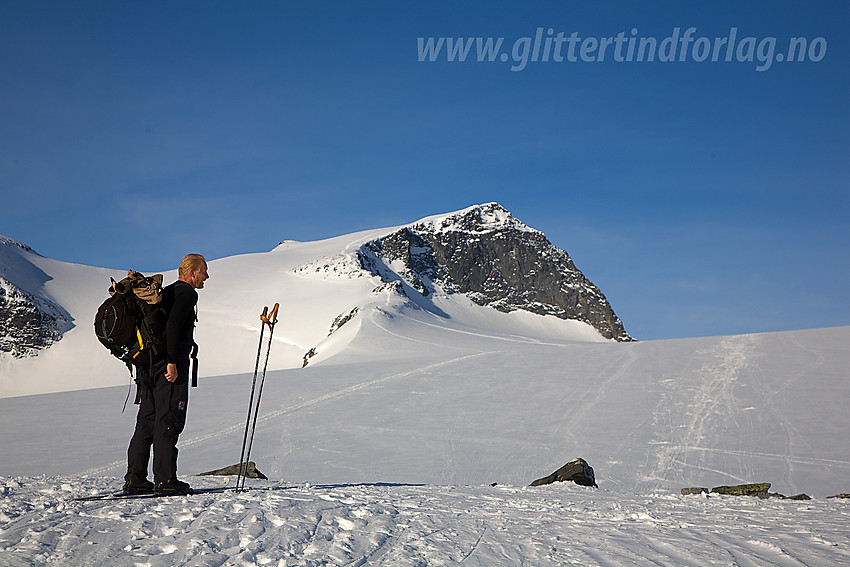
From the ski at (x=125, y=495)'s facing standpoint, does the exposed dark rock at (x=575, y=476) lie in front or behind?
in front

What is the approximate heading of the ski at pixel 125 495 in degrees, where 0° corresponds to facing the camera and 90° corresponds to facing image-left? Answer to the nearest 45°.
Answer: approximately 270°

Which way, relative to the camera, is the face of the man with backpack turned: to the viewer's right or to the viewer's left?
to the viewer's right

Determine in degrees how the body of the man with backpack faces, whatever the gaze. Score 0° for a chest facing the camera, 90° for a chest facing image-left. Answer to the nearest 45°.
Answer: approximately 270°
